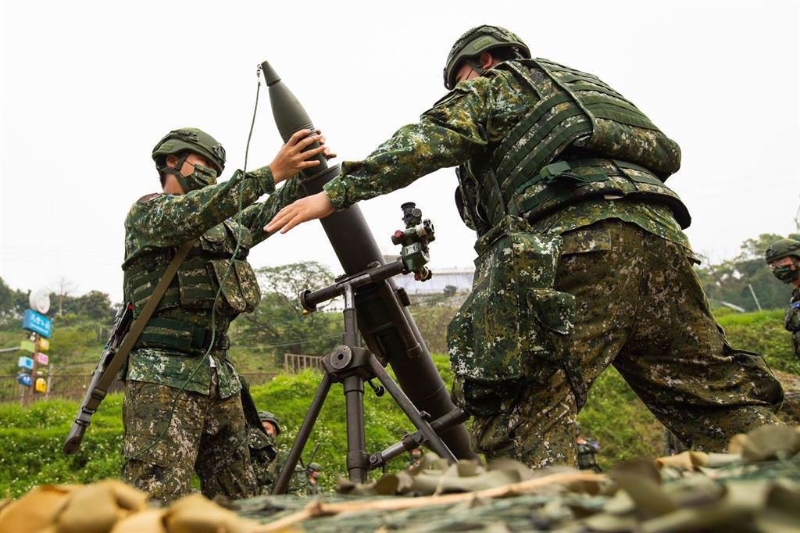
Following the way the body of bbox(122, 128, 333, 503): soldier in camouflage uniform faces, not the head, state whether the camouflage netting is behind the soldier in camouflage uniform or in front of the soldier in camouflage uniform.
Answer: in front

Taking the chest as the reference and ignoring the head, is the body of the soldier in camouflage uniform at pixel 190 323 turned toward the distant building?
no

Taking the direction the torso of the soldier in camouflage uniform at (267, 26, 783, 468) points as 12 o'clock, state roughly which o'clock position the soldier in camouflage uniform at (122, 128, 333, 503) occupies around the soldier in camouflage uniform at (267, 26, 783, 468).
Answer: the soldier in camouflage uniform at (122, 128, 333, 503) is roughly at 11 o'clock from the soldier in camouflage uniform at (267, 26, 783, 468).

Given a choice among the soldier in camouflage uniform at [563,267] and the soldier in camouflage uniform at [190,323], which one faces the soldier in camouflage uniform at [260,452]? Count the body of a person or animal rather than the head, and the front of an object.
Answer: the soldier in camouflage uniform at [563,267]

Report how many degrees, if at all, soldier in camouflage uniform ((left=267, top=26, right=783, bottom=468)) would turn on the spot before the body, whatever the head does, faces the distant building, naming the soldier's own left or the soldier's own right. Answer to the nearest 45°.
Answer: approximately 45° to the soldier's own right

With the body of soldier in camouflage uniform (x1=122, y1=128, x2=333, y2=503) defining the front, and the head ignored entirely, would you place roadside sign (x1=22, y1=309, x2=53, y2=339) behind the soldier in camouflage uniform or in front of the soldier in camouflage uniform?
behind

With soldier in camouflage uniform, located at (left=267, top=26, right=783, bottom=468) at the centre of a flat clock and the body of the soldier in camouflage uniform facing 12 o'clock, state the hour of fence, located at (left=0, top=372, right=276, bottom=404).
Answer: The fence is roughly at 12 o'clock from the soldier in camouflage uniform.

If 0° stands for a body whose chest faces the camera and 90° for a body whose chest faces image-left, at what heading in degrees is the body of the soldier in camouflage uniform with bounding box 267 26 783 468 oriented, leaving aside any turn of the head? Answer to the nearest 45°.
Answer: approximately 135°

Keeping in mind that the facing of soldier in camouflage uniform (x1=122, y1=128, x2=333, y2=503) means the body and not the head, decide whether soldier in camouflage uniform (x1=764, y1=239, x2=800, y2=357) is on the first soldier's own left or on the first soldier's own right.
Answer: on the first soldier's own left

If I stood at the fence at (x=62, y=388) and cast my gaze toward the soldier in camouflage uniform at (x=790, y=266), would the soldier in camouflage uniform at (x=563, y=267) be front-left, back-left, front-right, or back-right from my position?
front-right

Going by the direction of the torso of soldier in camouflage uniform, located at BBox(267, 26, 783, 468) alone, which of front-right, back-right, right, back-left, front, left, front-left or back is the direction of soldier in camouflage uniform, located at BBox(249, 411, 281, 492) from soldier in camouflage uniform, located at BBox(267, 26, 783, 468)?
front

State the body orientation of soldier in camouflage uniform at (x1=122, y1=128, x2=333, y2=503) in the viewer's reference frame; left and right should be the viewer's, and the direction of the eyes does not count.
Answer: facing the viewer and to the right of the viewer

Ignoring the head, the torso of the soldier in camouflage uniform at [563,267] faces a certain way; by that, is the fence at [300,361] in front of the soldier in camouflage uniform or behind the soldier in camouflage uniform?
in front

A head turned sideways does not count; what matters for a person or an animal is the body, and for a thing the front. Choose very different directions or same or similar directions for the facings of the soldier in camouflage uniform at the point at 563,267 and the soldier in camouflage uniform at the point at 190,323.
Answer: very different directions

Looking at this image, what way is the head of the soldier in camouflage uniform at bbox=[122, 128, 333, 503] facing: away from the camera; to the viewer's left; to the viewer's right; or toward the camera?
to the viewer's right

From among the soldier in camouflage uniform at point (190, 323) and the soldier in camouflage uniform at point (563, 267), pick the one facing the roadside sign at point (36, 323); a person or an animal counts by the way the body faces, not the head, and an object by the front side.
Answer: the soldier in camouflage uniform at point (563, 267)

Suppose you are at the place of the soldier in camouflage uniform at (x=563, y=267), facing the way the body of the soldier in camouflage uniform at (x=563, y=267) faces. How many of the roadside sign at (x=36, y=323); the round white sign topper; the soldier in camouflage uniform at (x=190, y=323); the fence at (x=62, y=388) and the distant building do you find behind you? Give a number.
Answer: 0
